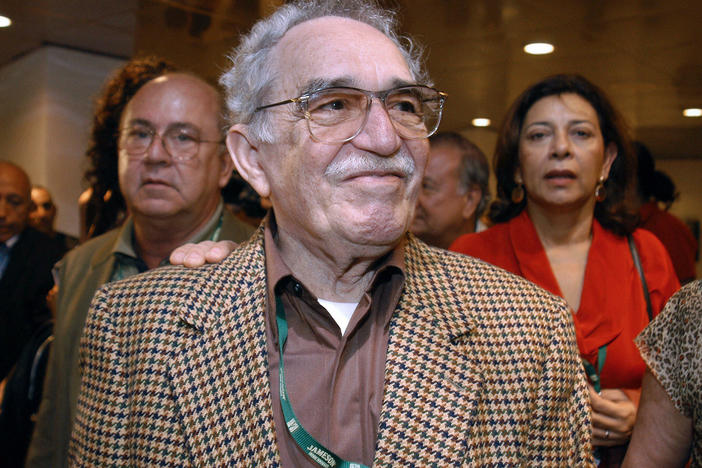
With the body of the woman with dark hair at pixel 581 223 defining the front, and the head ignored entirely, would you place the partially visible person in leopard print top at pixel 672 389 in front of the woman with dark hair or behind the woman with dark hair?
in front

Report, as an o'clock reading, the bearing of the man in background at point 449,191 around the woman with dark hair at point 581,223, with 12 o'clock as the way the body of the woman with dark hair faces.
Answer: The man in background is roughly at 5 o'clock from the woman with dark hair.

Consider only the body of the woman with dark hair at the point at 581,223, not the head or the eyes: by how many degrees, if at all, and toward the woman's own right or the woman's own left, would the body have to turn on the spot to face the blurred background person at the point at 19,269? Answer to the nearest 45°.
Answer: approximately 90° to the woman's own right

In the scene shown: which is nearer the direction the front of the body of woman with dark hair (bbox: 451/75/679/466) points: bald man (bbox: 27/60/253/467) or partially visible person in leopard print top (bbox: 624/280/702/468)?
the partially visible person in leopard print top

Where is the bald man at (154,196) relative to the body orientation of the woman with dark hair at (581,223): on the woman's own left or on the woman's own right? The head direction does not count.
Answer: on the woman's own right

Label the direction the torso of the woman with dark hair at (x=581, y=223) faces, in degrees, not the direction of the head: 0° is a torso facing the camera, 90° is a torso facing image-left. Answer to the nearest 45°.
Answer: approximately 0°

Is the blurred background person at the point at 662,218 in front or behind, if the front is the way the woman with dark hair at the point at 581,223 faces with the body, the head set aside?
behind

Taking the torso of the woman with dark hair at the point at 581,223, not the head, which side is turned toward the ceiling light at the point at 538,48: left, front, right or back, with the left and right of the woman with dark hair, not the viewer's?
back

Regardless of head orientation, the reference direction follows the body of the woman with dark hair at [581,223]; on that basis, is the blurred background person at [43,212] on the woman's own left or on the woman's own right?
on the woman's own right
